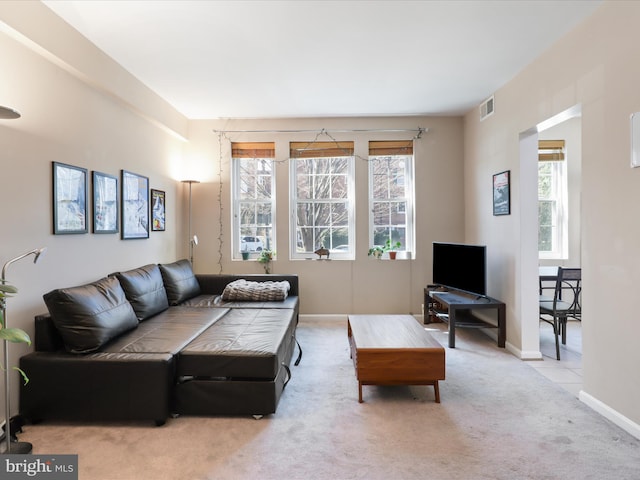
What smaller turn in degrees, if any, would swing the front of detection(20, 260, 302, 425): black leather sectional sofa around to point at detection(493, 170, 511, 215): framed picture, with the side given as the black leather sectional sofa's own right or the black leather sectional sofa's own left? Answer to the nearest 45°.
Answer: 0° — it already faces it

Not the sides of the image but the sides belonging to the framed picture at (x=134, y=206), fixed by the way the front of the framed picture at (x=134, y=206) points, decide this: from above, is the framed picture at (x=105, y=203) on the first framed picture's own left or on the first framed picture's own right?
on the first framed picture's own right

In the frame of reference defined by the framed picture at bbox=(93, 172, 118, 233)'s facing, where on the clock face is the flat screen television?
The flat screen television is roughly at 11 o'clock from the framed picture.

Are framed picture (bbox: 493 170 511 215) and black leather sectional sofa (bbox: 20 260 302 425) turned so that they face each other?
yes

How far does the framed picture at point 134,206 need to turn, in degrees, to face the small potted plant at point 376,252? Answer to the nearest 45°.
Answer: approximately 45° to its left

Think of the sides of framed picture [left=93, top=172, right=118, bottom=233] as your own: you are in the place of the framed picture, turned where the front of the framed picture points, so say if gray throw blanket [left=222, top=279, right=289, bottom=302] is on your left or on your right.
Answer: on your left

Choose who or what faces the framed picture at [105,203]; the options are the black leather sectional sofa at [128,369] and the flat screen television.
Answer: the flat screen television

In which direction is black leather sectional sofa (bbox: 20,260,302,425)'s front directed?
to the viewer's right
